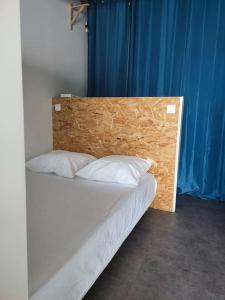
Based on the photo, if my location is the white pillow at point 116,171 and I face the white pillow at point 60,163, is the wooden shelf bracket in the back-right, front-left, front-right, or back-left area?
front-right

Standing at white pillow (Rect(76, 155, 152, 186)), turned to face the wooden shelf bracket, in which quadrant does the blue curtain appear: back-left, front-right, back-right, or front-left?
front-right

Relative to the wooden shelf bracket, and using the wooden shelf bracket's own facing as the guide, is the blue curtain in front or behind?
in front

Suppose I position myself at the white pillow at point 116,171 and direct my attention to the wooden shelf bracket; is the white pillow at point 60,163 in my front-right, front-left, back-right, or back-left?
front-left
